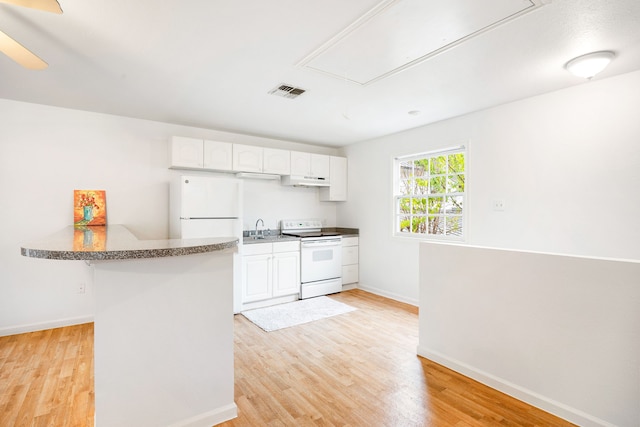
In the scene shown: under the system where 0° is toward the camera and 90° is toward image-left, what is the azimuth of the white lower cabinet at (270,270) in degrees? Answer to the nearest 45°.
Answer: approximately 315°

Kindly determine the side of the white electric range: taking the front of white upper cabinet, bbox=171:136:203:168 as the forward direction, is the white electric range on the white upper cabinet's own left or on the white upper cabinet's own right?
on the white upper cabinet's own left

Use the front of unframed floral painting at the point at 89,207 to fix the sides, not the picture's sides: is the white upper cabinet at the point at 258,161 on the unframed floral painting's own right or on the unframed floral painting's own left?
on the unframed floral painting's own left

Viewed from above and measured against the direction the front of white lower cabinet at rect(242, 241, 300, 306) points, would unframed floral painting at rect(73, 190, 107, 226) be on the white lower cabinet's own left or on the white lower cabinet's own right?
on the white lower cabinet's own right

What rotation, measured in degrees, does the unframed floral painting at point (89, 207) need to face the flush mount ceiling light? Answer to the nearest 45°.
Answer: approximately 45° to its left

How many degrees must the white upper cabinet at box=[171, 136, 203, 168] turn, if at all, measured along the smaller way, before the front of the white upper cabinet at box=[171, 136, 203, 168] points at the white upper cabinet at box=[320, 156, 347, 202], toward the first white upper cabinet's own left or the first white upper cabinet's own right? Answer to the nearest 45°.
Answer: approximately 90° to the first white upper cabinet's own left
